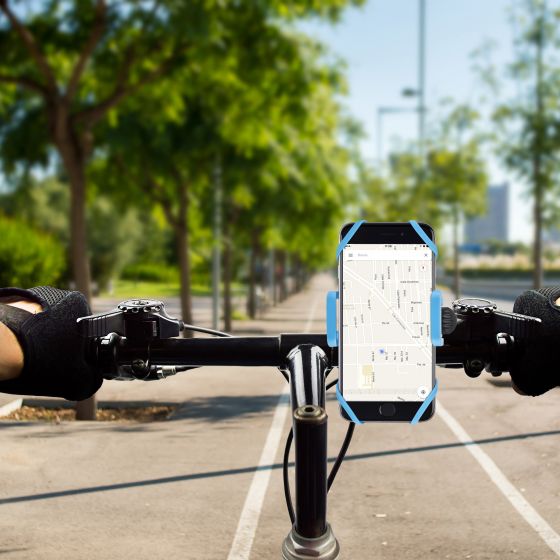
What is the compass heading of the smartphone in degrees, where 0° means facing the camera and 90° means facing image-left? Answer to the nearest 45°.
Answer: approximately 0°

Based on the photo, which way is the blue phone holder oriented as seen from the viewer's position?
toward the camera

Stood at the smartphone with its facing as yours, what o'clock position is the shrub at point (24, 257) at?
The shrub is roughly at 5 o'clock from the smartphone.

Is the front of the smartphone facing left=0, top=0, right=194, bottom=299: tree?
no

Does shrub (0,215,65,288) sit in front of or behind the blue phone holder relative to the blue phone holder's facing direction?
behind
